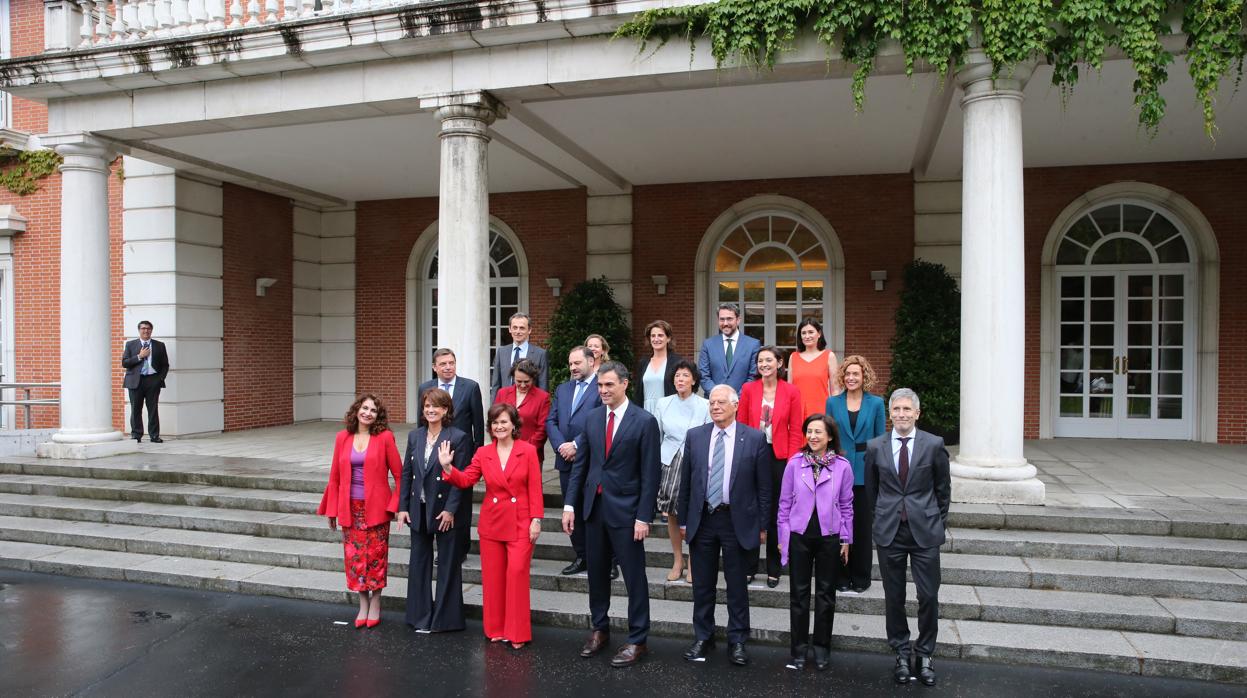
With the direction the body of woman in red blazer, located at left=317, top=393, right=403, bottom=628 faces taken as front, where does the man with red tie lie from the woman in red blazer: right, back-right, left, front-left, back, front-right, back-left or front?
front-left

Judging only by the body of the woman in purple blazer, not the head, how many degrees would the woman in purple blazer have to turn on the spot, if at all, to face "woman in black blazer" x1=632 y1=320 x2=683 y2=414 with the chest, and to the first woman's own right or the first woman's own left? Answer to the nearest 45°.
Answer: approximately 135° to the first woman's own right

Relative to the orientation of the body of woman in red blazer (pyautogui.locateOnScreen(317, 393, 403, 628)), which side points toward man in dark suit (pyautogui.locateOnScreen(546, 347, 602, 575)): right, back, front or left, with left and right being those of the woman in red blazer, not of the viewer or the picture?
left

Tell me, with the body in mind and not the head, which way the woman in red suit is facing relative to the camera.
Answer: toward the camera

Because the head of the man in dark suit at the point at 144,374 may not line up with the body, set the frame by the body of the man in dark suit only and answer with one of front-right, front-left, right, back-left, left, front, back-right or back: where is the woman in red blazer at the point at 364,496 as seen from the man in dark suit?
front

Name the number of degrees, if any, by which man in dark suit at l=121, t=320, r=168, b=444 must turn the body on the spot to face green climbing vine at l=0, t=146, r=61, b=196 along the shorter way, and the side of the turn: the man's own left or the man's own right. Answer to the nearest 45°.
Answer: approximately 135° to the man's own right

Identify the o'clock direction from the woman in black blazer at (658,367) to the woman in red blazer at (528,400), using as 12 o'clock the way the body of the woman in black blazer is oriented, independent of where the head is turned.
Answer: The woman in red blazer is roughly at 3 o'clock from the woman in black blazer.

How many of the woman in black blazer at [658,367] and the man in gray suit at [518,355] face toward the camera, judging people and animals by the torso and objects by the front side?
2
